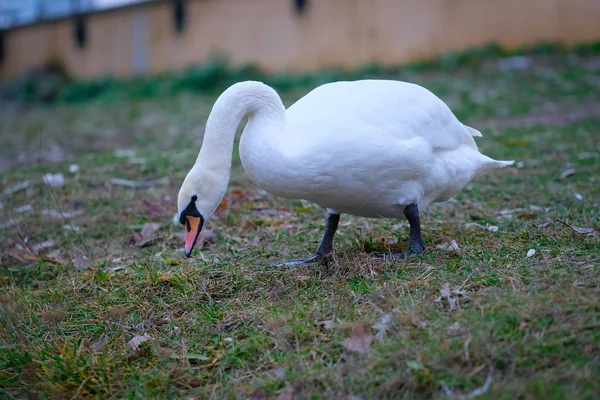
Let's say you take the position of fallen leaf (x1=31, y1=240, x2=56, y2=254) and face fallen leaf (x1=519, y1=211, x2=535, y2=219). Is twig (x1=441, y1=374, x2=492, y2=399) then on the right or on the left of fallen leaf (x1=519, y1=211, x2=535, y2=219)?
right

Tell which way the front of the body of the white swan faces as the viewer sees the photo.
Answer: to the viewer's left

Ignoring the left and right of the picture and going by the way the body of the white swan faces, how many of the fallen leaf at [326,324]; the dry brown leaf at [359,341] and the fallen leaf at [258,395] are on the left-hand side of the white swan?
3

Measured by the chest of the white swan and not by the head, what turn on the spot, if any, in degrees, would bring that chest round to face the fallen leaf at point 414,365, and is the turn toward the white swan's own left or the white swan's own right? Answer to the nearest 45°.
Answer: approximately 90° to the white swan's own left

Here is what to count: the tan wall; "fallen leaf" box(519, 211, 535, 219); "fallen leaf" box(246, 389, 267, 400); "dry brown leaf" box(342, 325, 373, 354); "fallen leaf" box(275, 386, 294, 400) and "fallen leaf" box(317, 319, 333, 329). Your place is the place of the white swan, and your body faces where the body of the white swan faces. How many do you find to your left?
4

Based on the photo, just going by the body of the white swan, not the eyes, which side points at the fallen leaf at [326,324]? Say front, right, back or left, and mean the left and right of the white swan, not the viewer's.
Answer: left

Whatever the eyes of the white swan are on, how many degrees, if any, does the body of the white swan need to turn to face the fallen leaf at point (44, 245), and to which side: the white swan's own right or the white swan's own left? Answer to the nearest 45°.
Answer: approximately 45° to the white swan's own right

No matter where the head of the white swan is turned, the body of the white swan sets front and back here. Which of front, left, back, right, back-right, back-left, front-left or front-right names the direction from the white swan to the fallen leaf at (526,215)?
back-right

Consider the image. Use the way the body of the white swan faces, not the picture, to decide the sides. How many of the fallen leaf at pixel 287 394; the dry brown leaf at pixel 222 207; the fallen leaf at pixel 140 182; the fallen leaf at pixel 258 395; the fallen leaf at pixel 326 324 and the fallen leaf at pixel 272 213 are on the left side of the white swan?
3

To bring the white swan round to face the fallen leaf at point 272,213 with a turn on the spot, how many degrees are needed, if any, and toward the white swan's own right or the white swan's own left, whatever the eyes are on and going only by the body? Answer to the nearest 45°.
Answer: approximately 90° to the white swan's own right

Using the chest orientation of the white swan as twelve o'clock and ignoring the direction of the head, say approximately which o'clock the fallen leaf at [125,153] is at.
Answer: The fallen leaf is roughly at 2 o'clock from the white swan.

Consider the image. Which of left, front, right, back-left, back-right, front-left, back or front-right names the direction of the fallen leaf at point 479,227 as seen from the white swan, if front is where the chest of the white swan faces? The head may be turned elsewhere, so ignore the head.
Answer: back-right

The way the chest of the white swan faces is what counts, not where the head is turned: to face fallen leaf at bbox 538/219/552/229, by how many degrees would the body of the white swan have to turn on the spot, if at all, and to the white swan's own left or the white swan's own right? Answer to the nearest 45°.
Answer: approximately 135° to the white swan's own right
